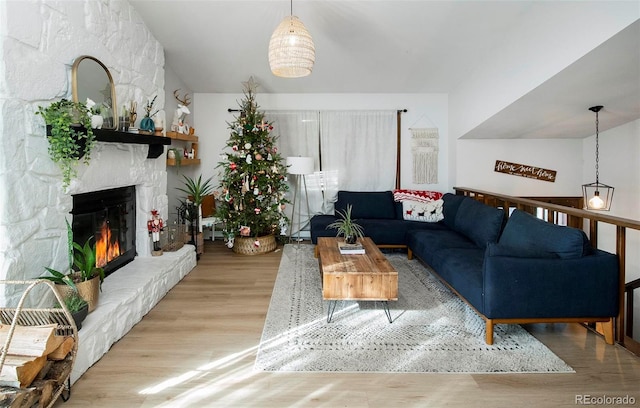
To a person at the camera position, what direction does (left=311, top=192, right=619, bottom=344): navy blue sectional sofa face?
facing the viewer and to the left of the viewer

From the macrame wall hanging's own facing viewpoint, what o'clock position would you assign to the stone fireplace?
The stone fireplace is roughly at 1 o'clock from the macrame wall hanging.

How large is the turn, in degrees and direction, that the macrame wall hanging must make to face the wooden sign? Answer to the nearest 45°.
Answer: approximately 90° to its left

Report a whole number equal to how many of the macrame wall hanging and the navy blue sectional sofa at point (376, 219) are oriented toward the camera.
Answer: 2

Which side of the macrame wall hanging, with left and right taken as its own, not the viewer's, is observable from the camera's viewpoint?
front

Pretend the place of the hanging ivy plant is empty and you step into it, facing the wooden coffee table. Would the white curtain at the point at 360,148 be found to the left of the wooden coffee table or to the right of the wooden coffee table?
left

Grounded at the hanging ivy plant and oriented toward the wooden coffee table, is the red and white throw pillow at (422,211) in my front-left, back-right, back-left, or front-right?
front-left

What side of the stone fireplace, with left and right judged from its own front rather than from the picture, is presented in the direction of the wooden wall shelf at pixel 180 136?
left

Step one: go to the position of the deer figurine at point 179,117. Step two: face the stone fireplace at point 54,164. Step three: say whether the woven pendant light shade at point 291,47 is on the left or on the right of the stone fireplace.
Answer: left

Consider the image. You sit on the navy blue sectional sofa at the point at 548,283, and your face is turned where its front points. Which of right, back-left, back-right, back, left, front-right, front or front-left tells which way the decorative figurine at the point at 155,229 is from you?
front-right

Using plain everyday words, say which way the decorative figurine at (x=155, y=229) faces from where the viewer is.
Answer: facing the viewer and to the right of the viewer

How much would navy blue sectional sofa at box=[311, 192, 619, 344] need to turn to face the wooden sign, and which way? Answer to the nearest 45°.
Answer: approximately 135° to its right

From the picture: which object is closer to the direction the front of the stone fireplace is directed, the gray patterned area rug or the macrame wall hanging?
the gray patterned area rug

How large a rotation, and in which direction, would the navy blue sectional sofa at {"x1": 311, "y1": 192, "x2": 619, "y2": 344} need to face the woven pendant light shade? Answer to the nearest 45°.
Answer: approximately 45° to its right

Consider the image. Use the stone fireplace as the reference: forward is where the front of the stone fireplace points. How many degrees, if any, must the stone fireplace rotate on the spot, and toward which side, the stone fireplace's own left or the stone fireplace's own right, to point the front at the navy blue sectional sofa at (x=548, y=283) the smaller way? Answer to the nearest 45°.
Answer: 0° — it already faces it
